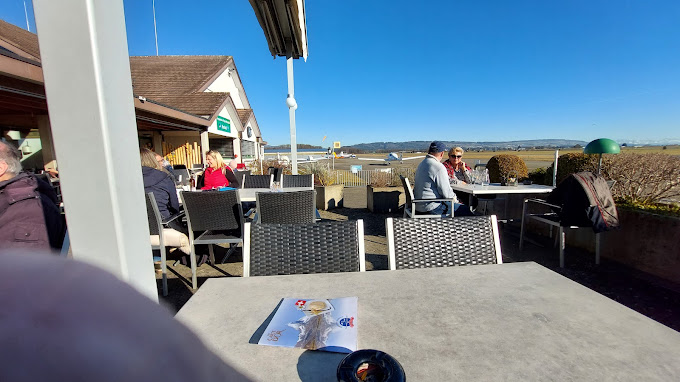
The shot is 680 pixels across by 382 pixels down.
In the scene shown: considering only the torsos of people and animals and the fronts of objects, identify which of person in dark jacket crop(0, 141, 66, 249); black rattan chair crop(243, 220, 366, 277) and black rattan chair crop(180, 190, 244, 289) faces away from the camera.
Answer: black rattan chair crop(180, 190, 244, 289)

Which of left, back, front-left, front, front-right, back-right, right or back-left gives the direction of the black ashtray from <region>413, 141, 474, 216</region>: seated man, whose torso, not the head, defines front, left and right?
back-right

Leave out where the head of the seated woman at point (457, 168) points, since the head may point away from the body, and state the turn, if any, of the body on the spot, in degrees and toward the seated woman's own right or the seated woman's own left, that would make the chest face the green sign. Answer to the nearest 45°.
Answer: approximately 90° to the seated woman's own right

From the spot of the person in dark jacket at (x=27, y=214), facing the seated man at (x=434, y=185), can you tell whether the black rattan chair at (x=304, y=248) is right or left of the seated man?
right

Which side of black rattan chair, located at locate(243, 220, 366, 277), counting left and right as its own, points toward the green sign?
back

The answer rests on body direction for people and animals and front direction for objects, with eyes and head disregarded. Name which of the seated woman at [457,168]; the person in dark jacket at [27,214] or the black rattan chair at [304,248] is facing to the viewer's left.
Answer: the person in dark jacket

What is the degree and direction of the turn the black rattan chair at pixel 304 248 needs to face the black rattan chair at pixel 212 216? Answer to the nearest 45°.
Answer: approximately 135° to its right

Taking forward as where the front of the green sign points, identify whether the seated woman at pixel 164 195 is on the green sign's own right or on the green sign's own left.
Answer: on the green sign's own right

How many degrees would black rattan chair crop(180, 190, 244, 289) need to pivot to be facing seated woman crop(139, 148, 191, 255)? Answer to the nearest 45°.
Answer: approximately 45° to its left
